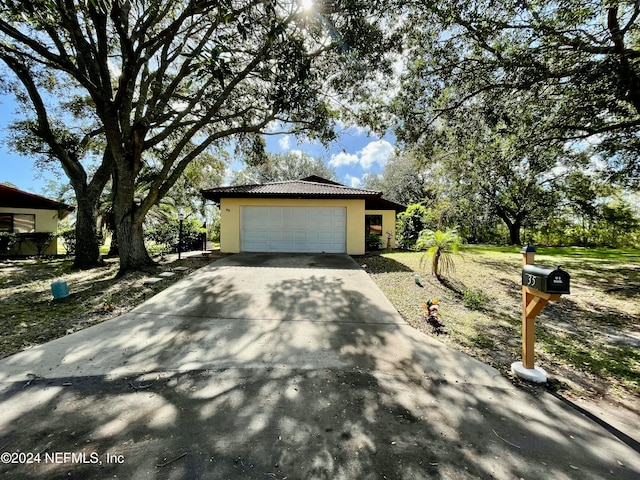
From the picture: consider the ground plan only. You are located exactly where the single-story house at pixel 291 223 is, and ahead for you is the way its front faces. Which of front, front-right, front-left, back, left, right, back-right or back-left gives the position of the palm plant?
front-left

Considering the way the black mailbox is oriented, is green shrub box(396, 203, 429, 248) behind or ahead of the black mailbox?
behind

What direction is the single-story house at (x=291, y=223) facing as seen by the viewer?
toward the camera

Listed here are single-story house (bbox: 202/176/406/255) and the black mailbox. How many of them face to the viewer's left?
0

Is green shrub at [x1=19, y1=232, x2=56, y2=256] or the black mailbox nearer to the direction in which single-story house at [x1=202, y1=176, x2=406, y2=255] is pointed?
the black mailbox

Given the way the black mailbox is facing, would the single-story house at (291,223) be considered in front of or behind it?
behind

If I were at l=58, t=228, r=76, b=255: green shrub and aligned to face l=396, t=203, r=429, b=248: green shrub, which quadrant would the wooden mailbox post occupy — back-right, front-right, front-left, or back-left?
front-right

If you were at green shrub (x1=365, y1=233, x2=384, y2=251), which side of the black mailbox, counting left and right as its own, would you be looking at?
back

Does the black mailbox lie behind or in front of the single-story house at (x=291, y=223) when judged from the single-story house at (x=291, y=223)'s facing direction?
in front

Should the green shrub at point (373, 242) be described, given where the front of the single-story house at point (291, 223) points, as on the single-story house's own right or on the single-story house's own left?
on the single-story house's own left

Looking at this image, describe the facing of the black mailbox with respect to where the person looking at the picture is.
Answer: facing the viewer and to the right of the viewer

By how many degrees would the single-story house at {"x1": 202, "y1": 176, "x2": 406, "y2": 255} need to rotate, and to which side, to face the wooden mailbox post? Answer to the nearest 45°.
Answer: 0° — it already faces it

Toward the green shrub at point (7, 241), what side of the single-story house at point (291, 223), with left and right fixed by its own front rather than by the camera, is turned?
right

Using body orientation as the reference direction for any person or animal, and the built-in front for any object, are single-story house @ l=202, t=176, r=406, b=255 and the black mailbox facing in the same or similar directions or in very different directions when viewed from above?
same or similar directions
